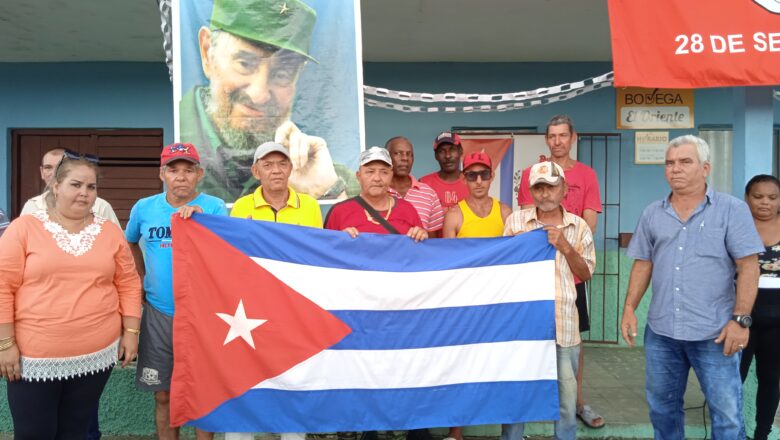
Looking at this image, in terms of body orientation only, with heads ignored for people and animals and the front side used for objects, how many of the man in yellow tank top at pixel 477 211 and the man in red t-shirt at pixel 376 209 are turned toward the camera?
2

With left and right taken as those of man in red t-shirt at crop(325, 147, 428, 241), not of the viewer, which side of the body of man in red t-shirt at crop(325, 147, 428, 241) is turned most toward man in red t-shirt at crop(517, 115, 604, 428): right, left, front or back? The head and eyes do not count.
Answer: left

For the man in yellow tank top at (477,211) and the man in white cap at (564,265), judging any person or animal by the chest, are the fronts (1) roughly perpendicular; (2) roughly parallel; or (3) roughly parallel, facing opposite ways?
roughly parallel

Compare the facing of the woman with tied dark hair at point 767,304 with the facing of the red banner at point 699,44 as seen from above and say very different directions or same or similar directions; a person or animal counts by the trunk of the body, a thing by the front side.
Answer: same or similar directions

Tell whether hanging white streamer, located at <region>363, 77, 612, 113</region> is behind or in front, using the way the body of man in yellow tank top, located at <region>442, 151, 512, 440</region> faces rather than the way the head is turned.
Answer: behind

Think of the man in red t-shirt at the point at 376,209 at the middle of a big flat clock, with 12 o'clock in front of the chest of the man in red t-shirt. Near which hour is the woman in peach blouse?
The woman in peach blouse is roughly at 2 o'clock from the man in red t-shirt.

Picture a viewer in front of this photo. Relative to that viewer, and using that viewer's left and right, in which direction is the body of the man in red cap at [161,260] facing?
facing the viewer

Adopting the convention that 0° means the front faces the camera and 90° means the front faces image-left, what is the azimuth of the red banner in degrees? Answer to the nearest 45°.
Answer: approximately 0°

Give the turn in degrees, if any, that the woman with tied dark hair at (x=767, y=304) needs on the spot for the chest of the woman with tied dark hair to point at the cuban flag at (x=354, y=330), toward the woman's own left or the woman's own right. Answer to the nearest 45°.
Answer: approximately 45° to the woman's own right

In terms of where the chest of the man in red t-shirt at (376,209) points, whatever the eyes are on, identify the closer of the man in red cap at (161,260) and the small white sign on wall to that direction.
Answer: the man in red cap

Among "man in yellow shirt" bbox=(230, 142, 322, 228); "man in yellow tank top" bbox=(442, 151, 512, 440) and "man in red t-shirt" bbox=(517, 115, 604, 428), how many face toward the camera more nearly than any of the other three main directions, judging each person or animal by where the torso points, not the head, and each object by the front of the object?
3

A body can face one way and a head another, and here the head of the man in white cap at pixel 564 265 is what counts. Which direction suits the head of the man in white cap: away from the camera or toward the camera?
toward the camera

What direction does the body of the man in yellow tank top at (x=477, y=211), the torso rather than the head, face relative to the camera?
toward the camera

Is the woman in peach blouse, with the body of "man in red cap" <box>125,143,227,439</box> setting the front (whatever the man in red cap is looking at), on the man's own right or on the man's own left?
on the man's own right

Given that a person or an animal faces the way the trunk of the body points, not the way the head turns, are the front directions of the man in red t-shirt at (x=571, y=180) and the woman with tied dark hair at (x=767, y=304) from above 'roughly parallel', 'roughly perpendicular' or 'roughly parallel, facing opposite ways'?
roughly parallel

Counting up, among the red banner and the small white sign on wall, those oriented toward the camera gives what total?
2

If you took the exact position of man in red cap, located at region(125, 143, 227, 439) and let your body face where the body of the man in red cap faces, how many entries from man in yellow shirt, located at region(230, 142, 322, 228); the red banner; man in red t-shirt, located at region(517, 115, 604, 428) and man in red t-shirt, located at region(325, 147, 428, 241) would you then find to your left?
4
